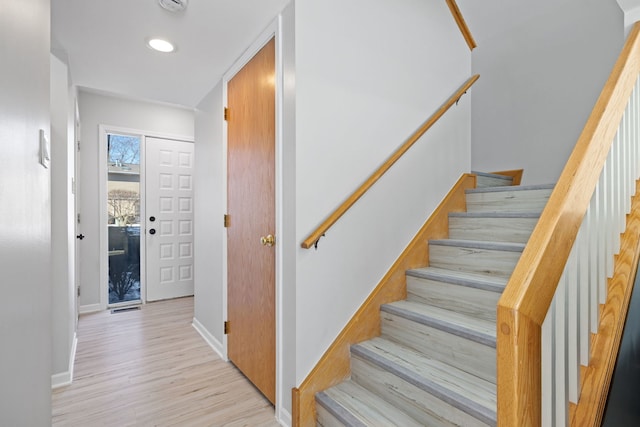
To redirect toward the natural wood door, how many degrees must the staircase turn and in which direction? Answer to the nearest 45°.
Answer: approximately 45° to its right

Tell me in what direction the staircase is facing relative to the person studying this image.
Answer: facing the viewer and to the left of the viewer
